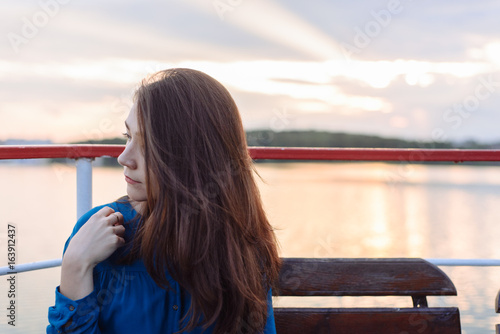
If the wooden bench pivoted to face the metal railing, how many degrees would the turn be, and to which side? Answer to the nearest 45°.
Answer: approximately 135° to its right

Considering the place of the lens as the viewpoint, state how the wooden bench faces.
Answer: facing the viewer

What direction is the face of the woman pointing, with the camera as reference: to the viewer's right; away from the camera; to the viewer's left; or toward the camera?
to the viewer's left

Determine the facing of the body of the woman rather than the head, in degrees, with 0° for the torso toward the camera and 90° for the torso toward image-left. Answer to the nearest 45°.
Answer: approximately 0°

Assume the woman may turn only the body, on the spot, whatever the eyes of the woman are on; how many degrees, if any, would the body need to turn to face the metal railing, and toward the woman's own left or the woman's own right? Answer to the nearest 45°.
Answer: approximately 135° to the woman's own left
